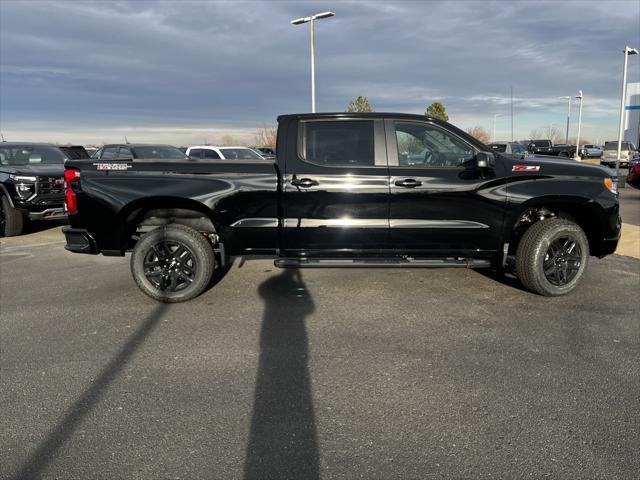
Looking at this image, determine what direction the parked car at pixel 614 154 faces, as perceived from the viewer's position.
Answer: facing the viewer and to the left of the viewer

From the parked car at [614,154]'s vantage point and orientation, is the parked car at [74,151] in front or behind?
in front

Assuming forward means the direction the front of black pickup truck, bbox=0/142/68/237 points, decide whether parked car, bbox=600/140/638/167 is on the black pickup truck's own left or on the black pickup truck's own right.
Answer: on the black pickup truck's own left

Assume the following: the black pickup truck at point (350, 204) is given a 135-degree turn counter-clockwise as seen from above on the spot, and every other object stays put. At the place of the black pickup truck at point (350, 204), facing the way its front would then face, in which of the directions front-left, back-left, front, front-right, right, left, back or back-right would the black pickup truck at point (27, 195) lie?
front

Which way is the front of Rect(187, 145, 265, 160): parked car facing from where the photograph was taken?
facing the viewer and to the right of the viewer

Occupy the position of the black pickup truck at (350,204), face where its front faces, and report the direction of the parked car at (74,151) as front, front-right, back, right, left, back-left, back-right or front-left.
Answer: back-left

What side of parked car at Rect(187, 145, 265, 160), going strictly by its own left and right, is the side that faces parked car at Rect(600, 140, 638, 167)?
left

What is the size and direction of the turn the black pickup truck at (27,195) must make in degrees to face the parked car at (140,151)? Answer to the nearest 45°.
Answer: approximately 90° to its left

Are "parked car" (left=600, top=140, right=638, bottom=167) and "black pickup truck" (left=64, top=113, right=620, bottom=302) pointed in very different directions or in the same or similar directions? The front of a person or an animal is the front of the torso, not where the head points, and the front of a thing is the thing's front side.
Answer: very different directions

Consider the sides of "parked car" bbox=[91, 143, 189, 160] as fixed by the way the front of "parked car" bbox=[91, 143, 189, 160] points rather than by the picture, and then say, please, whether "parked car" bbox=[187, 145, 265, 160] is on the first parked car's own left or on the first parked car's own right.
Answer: on the first parked car's own left

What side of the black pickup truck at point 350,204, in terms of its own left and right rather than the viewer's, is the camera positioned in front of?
right

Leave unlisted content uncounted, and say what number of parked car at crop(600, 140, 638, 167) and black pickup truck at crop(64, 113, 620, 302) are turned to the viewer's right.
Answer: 1

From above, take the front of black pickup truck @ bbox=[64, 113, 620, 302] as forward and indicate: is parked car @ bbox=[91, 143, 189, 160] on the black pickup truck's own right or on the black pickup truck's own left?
on the black pickup truck's own left
